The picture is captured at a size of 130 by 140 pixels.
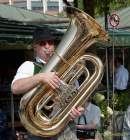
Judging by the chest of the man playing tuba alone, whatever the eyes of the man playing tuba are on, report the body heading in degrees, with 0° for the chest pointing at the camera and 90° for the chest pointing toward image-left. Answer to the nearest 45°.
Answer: approximately 315°

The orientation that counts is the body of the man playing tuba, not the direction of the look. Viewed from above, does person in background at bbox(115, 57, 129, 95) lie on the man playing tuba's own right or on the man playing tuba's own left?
on the man playing tuba's own left

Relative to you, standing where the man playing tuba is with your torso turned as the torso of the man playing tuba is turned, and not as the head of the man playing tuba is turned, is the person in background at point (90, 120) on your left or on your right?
on your left
